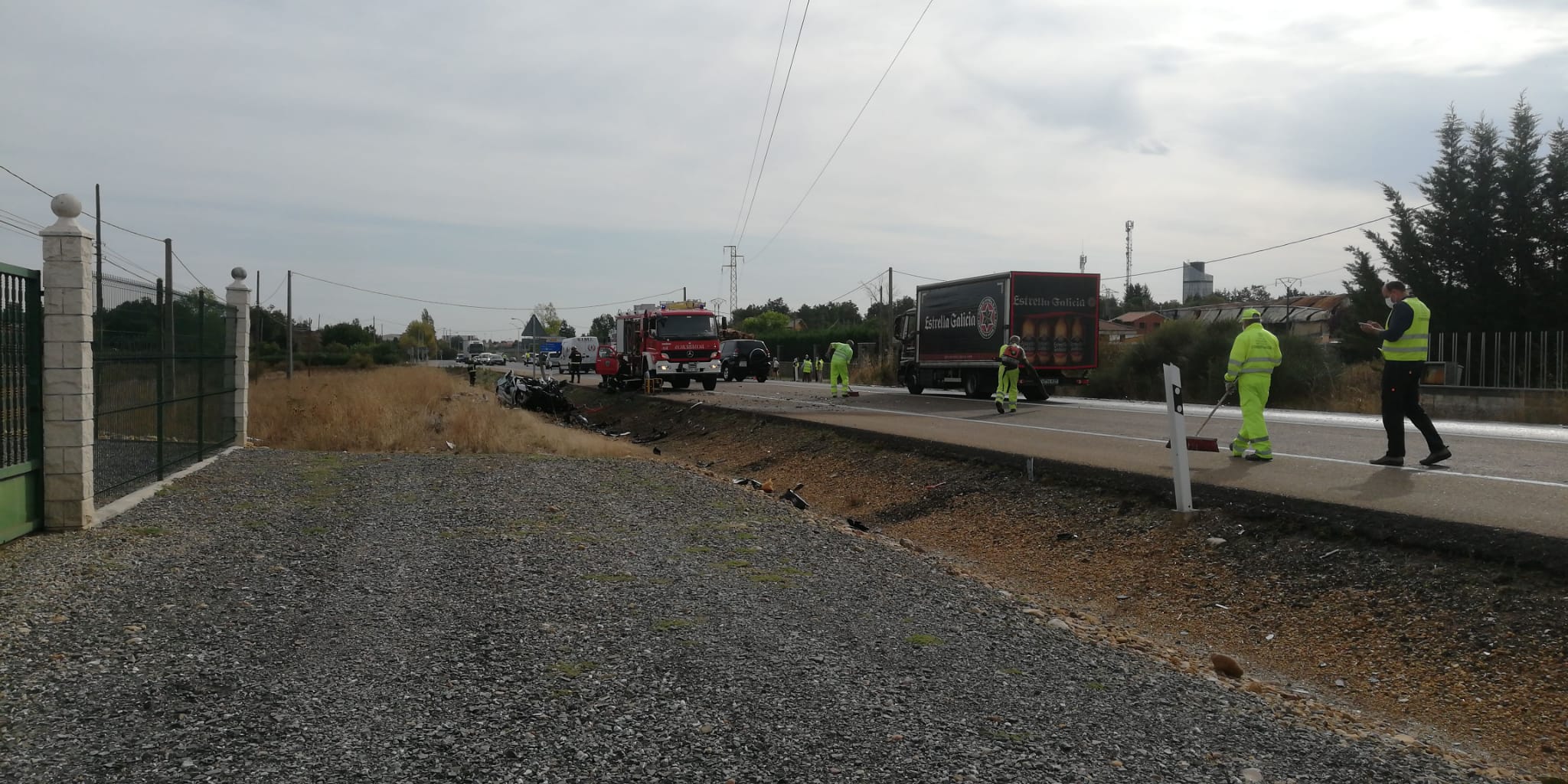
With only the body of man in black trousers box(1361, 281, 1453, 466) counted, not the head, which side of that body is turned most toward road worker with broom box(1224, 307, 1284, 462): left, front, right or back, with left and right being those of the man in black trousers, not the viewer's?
front

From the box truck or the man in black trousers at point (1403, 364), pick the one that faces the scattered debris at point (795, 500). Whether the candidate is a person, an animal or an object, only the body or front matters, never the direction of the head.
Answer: the man in black trousers

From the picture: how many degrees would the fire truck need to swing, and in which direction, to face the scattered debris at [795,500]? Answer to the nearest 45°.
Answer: approximately 45° to its right

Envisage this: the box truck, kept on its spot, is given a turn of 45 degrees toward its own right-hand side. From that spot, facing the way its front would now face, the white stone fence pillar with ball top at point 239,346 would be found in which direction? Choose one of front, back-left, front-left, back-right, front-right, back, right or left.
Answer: back-left

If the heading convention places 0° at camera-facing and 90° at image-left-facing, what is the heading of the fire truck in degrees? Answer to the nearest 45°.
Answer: approximately 315°

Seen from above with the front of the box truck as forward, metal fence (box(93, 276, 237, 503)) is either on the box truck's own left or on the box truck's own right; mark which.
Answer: on the box truck's own left

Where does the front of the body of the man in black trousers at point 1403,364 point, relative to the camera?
to the viewer's left

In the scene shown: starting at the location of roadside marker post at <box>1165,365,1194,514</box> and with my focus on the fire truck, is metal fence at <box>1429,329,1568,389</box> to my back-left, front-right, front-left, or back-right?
front-right

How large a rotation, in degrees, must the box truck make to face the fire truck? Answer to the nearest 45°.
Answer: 0° — it already faces it

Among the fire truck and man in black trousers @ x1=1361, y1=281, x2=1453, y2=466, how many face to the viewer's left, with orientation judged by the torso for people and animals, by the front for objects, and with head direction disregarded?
1

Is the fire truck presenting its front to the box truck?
yes

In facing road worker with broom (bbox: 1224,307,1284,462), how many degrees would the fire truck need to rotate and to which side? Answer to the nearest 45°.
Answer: approximately 45° to its right

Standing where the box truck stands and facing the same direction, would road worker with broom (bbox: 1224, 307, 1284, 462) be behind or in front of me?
behind

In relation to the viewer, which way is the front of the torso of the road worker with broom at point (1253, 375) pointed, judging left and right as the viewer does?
facing away from the viewer and to the left of the viewer

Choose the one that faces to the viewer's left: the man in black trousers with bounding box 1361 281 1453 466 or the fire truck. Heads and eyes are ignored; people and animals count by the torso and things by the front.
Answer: the man in black trousers

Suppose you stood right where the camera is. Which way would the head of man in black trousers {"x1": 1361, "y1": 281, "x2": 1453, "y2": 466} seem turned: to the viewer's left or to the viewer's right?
to the viewer's left
